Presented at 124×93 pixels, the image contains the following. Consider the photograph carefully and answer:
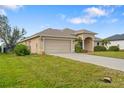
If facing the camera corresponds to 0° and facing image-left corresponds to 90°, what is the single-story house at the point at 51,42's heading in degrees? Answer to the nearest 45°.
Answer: approximately 315°

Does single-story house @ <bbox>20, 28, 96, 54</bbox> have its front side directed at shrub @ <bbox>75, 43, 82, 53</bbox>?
no

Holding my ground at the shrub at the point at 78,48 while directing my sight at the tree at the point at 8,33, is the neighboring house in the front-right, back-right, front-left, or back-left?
back-right

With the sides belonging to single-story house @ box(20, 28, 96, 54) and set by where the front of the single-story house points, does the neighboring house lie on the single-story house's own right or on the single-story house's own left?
on the single-story house's own left
